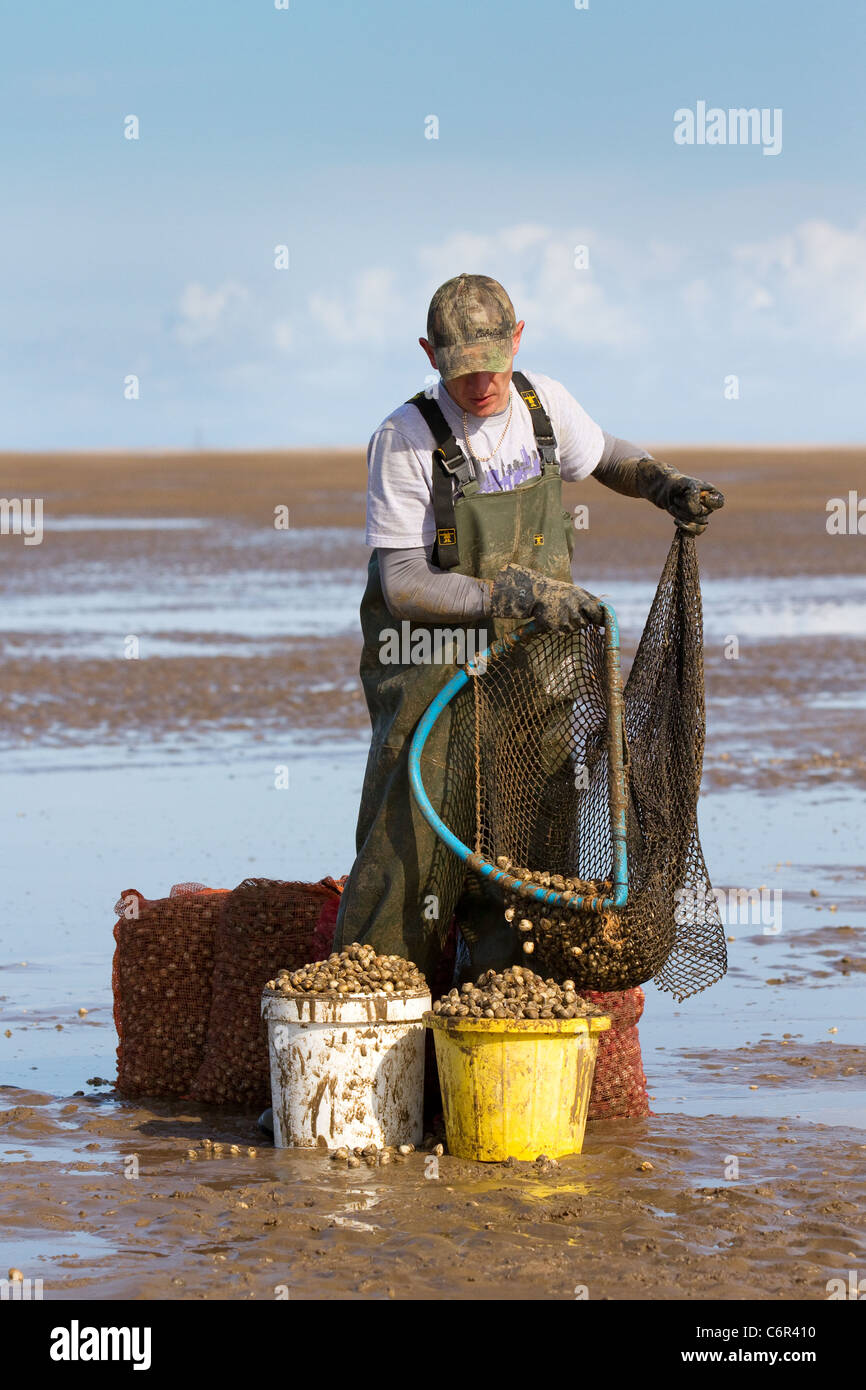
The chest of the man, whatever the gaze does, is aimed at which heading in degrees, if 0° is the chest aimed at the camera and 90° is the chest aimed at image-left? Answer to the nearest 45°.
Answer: approximately 315°

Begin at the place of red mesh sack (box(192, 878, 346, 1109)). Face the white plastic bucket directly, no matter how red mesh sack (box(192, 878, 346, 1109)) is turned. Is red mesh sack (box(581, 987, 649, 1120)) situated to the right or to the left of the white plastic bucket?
left

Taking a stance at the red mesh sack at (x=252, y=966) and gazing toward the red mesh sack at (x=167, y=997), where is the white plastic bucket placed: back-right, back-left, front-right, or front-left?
back-left
